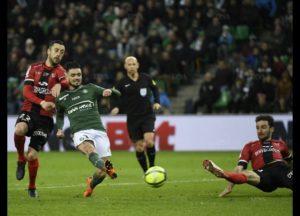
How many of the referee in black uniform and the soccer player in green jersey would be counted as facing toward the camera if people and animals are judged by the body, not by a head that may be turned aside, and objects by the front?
2

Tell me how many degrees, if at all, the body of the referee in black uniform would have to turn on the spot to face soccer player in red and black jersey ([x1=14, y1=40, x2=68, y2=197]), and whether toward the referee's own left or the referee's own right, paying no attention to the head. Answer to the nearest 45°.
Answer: approximately 45° to the referee's own right

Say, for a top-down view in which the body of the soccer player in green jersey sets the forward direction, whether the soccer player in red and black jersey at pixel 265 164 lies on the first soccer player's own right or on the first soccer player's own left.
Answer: on the first soccer player's own left

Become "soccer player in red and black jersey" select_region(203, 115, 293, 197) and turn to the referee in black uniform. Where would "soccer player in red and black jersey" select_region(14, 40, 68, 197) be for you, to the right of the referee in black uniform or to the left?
left

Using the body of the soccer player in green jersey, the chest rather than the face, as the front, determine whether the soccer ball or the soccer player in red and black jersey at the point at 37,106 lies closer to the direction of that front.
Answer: the soccer ball

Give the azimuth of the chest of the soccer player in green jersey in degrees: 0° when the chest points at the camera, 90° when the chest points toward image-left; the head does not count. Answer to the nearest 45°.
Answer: approximately 0°

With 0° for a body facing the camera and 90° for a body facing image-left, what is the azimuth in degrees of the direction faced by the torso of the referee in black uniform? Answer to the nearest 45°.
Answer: approximately 0°

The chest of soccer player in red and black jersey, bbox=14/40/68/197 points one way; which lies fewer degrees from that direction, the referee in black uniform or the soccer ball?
the soccer ball

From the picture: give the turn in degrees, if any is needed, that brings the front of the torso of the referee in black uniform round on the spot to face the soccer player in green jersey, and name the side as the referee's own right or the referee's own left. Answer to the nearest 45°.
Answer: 0° — they already face them

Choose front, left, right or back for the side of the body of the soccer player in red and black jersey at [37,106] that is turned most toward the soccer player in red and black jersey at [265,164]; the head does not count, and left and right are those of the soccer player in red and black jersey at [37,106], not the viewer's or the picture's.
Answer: left
